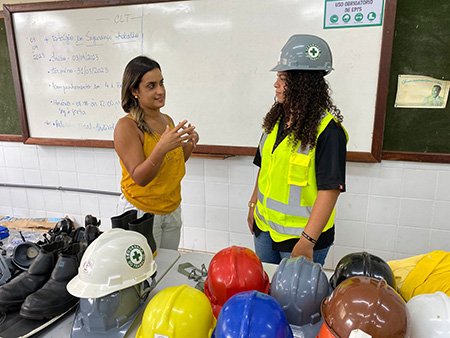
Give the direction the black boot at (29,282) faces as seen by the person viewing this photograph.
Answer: facing the viewer and to the left of the viewer

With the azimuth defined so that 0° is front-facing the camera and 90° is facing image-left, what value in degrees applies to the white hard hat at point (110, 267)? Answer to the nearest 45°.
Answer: approximately 45°

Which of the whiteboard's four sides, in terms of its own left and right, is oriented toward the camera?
front

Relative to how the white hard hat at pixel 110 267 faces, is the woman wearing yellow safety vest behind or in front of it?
behind

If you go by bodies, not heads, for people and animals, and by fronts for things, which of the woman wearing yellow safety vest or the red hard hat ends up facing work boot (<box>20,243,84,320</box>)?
the woman wearing yellow safety vest

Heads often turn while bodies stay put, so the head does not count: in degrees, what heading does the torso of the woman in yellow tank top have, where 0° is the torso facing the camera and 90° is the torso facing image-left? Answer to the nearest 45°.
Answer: approximately 315°

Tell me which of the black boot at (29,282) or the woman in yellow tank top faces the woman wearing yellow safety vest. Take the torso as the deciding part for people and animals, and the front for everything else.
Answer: the woman in yellow tank top

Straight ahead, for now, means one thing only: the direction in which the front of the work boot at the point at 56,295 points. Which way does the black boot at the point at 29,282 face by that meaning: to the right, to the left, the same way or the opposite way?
the same way

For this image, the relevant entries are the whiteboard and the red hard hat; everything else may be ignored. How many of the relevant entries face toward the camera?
2

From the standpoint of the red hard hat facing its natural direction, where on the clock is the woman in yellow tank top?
The woman in yellow tank top is roughly at 5 o'clock from the red hard hat.

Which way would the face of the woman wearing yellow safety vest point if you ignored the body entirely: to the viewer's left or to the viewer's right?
to the viewer's left

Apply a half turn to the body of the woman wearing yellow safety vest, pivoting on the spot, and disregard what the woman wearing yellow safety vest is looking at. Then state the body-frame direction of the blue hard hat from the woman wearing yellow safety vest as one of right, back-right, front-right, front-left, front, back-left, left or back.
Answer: back-right

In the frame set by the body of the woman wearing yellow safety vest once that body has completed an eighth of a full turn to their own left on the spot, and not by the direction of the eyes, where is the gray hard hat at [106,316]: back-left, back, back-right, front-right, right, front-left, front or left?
front-right
